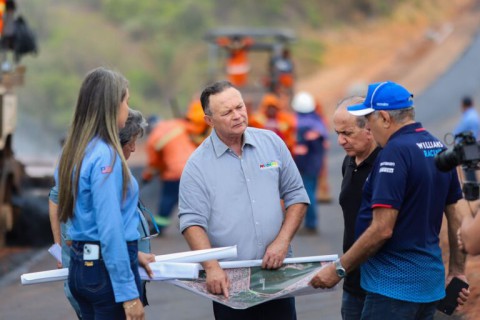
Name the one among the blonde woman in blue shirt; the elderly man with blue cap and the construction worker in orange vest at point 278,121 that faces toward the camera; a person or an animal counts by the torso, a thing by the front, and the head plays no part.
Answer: the construction worker in orange vest

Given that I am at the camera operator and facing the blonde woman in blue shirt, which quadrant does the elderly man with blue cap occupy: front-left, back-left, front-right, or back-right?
front-right

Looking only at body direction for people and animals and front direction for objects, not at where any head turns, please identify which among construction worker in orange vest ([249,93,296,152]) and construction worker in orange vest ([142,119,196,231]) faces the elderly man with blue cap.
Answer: construction worker in orange vest ([249,93,296,152])

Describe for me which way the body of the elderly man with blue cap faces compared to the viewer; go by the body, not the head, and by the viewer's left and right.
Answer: facing away from the viewer and to the left of the viewer

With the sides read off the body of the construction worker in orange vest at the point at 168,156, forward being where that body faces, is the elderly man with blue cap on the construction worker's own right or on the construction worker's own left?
on the construction worker's own left

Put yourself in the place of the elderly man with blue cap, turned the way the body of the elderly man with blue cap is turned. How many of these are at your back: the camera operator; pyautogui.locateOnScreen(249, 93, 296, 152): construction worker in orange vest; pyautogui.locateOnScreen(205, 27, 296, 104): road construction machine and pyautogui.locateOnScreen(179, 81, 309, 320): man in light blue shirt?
1

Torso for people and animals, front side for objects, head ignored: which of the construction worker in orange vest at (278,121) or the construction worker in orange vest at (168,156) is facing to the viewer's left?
the construction worker in orange vest at (168,156)

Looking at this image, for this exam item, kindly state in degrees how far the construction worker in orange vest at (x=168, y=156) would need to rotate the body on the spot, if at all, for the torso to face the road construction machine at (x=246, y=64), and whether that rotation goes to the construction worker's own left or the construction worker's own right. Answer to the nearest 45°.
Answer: approximately 90° to the construction worker's own right

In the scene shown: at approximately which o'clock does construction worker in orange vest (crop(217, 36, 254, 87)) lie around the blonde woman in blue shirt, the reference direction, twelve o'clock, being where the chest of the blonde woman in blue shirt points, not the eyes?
The construction worker in orange vest is roughly at 11 o'clock from the blonde woman in blue shirt.

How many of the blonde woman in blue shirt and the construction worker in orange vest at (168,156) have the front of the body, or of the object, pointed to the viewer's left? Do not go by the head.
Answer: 1

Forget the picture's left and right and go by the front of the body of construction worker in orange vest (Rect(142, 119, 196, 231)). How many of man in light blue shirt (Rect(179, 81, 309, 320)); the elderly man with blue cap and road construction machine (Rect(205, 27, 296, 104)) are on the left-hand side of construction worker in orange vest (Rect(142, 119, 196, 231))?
2

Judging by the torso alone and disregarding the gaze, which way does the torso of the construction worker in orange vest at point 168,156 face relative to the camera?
to the viewer's left

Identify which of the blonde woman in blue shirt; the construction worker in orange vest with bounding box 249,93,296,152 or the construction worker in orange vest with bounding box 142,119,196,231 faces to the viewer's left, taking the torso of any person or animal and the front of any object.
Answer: the construction worker in orange vest with bounding box 142,119,196,231

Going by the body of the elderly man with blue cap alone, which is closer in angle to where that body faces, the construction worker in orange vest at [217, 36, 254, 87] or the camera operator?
the construction worker in orange vest

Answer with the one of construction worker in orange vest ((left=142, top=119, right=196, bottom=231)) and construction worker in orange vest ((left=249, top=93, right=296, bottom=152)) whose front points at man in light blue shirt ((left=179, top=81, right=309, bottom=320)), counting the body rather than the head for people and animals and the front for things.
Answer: construction worker in orange vest ((left=249, top=93, right=296, bottom=152))

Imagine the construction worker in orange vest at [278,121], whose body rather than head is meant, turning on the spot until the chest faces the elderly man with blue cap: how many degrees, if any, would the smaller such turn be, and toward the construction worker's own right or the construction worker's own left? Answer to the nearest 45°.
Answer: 0° — they already face them

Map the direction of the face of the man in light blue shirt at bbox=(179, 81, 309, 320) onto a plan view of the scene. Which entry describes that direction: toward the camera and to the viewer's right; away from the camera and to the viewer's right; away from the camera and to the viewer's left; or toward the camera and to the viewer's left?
toward the camera and to the viewer's right

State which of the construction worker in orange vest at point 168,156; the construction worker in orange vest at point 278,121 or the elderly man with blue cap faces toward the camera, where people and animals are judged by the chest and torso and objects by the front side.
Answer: the construction worker in orange vest at point 278,121

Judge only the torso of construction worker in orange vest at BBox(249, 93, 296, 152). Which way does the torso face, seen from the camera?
toward the camera

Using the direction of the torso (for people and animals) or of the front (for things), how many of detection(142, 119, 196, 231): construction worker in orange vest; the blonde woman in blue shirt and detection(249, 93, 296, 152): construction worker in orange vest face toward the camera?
1
